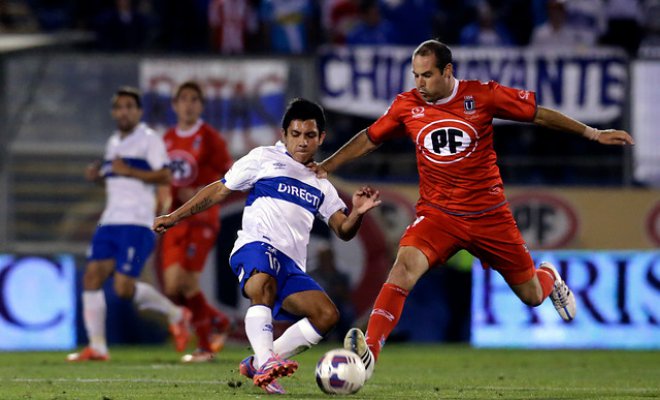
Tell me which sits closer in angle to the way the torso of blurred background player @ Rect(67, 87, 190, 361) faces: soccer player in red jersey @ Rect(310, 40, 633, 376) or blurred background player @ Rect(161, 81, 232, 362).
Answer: the soccer player in red jersey

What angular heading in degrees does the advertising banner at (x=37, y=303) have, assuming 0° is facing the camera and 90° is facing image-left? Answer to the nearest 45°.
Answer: approximately 0°

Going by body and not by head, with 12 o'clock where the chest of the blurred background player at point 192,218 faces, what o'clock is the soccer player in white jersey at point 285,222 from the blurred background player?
The soccer player in white jersey is roughly at 10 o'clock from the blurred background player.

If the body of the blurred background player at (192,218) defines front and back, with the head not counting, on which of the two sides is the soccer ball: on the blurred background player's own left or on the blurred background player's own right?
on the blurred background player's own left

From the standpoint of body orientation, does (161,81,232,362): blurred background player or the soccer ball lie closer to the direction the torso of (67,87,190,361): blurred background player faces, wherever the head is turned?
the soccer ball

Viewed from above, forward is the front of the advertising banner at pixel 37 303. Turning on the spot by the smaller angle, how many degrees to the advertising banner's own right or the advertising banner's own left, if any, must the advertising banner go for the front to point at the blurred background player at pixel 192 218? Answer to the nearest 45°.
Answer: approximately 45° to the advertising banner's own left

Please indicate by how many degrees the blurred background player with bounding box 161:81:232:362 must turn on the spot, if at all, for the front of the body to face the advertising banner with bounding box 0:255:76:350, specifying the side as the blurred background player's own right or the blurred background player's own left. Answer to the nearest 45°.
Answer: approximately 90° to the blurred background player's own right
